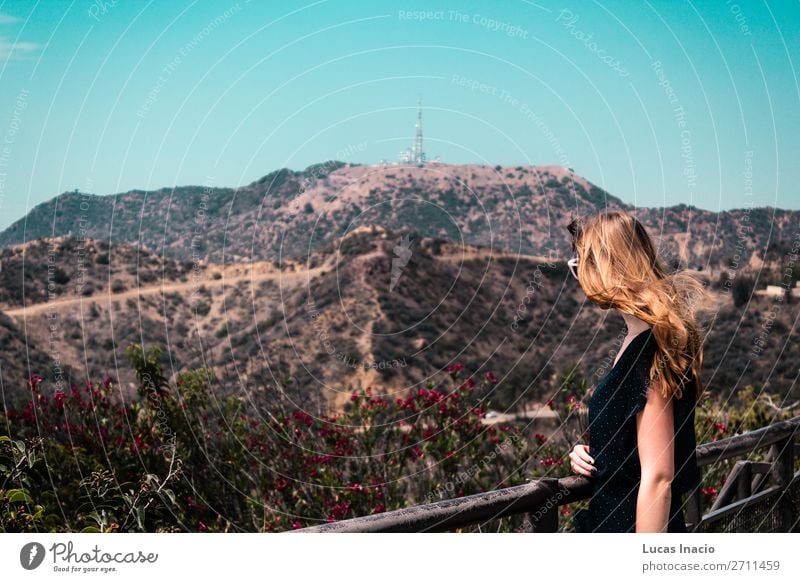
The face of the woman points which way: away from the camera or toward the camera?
away from the camera

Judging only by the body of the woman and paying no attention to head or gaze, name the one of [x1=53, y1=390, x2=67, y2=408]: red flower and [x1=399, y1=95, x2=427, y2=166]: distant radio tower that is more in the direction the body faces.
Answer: the red flower

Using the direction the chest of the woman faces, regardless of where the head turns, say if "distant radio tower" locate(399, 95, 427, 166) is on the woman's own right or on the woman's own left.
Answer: on the woman's own right

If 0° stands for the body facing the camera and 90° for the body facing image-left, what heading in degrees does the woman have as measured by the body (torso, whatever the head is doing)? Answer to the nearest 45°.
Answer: approximately 90°

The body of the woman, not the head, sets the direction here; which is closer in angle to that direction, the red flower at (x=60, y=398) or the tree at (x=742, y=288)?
the red flower

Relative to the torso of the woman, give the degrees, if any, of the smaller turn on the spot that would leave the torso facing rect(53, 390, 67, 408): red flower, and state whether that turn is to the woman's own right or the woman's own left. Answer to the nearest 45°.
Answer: approximately 45° to the woman's own right
